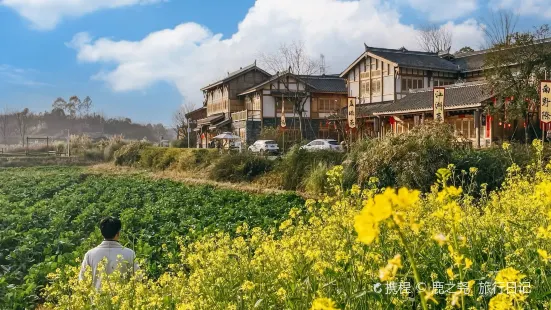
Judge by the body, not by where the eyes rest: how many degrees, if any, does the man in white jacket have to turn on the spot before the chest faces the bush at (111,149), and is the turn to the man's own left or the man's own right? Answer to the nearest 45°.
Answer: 0° — they already face it

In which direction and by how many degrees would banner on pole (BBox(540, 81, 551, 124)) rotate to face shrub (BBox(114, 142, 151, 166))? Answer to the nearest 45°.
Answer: approximately 90° to its right

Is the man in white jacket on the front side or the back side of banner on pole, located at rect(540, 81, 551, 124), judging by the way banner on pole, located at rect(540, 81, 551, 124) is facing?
on the front side

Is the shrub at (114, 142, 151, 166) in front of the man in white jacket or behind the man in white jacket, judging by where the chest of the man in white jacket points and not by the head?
in front

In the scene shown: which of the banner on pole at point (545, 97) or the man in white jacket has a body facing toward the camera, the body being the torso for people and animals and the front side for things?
the banner on pole

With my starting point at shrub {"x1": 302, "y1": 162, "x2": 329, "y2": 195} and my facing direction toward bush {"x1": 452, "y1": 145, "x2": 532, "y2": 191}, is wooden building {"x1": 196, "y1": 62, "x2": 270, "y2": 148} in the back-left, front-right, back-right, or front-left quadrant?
back-left

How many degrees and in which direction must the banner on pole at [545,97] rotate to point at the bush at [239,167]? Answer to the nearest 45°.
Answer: approximately 90° to its right

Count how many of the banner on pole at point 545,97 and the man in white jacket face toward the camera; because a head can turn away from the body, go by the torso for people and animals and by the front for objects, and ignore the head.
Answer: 1

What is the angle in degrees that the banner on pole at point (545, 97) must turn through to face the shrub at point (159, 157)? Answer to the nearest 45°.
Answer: approximately 90° to its right

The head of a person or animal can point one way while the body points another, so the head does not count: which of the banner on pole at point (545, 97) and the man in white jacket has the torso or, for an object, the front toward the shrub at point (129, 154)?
the man in white jacket

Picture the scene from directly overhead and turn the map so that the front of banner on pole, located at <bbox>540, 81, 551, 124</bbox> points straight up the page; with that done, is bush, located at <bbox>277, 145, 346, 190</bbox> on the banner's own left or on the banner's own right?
on the banner's own right

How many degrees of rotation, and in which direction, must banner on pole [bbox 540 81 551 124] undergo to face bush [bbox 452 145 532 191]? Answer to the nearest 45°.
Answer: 0° — it already faces it

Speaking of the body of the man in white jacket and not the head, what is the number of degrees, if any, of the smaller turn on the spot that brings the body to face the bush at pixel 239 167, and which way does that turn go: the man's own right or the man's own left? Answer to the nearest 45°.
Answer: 0° — they already face it

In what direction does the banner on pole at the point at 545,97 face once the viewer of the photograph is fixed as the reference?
facing the viewer

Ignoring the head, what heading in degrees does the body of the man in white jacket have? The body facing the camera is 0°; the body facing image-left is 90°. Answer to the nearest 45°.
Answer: approximately 180°
